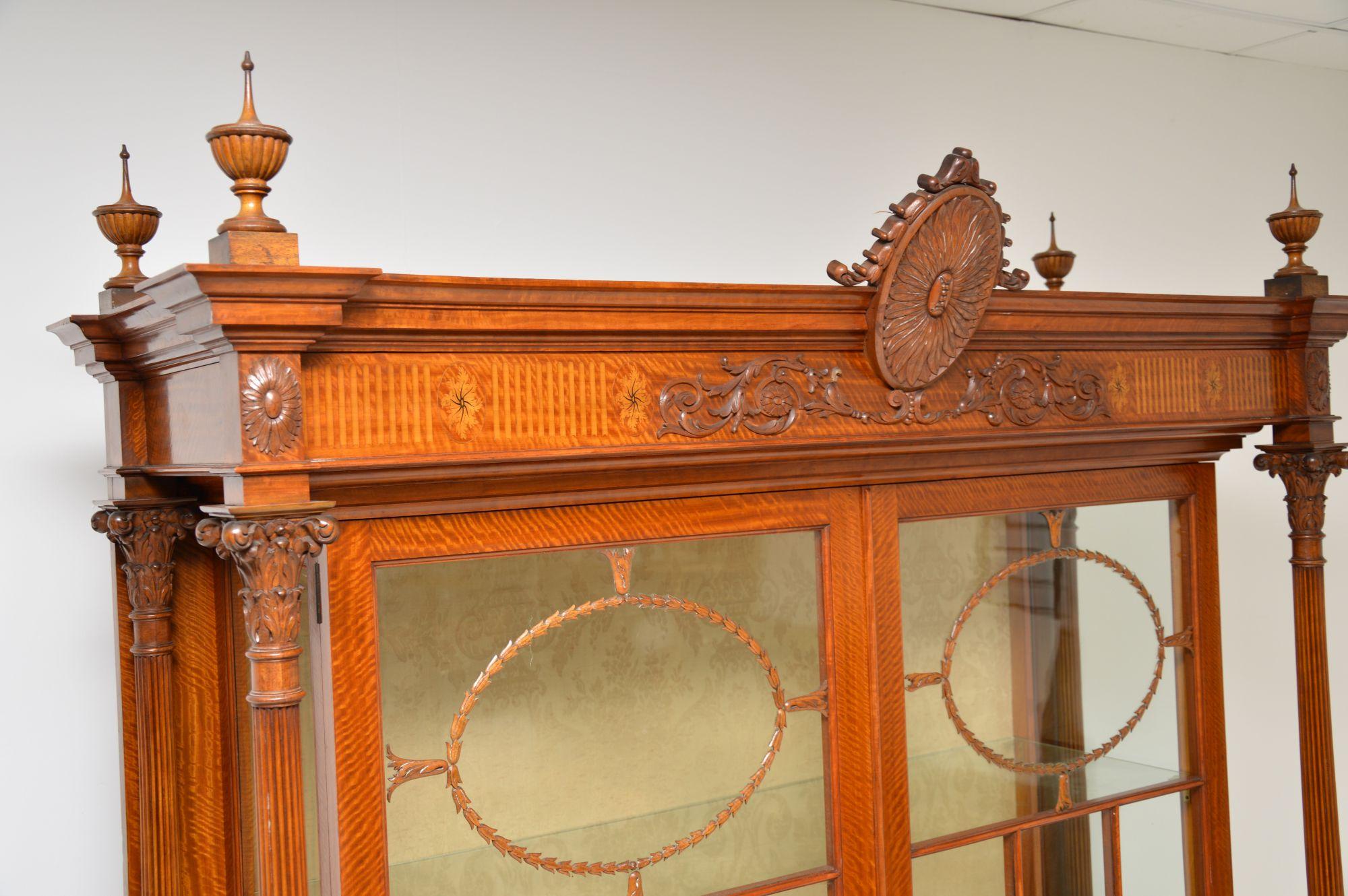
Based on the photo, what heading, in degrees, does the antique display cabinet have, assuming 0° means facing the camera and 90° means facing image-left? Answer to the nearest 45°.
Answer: approximately 315°
